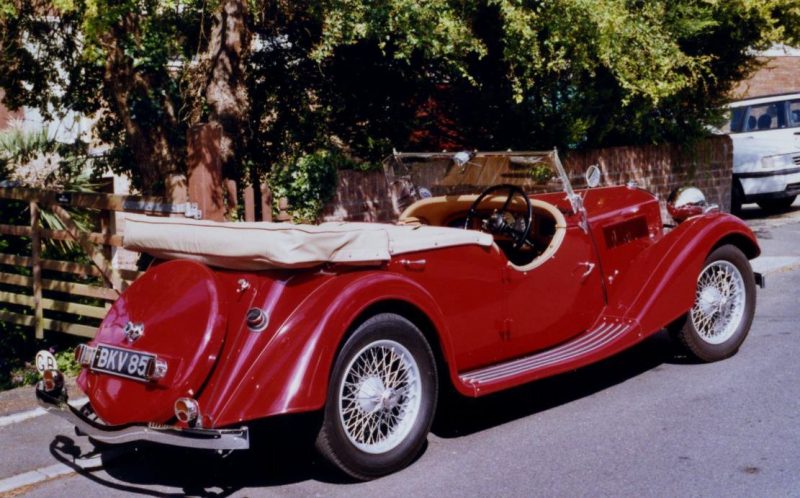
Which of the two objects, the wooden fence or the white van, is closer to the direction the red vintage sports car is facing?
the white van

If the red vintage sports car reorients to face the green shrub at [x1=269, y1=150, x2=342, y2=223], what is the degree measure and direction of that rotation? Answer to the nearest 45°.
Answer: approximately 45° to its left

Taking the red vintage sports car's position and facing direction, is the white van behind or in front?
in front

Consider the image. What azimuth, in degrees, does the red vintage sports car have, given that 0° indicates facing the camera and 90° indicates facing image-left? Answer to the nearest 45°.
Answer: approximately 225°

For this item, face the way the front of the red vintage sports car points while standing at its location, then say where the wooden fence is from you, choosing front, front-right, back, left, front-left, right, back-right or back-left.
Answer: left

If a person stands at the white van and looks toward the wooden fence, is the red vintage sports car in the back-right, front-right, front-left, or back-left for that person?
front-left

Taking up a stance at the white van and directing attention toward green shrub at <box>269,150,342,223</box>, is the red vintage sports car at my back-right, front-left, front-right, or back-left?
front-left

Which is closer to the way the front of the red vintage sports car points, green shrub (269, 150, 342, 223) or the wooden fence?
the green shrub
